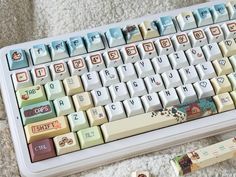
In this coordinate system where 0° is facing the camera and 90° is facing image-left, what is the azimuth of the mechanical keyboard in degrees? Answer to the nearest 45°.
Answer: approximately 0°
